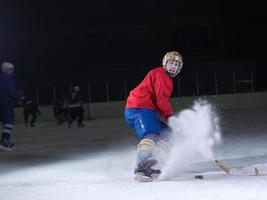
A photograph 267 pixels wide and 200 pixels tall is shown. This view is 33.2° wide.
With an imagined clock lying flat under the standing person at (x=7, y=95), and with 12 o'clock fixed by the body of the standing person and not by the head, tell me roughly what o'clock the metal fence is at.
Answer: The metal fence is roughly at 10 o'clock from the standing person.

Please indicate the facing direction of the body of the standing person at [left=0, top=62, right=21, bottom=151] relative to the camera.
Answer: to the viewer's right

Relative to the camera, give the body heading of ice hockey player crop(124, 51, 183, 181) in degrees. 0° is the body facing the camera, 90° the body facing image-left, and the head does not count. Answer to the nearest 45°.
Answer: approximately 270°

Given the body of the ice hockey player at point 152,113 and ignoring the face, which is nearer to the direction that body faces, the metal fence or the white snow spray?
the white snow spray

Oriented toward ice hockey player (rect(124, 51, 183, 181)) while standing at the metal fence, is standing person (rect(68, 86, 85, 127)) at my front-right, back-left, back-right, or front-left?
front-right
